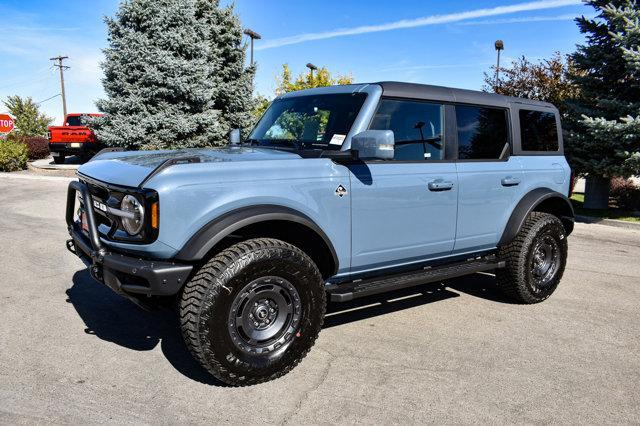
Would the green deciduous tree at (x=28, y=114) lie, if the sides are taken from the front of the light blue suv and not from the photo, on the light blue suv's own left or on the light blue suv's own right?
on the light blue suv's own right

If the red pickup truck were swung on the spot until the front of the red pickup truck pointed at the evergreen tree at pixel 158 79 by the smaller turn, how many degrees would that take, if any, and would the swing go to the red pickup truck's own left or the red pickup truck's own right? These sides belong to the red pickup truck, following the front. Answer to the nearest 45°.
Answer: approximately 90° to the red pickup truck's own right

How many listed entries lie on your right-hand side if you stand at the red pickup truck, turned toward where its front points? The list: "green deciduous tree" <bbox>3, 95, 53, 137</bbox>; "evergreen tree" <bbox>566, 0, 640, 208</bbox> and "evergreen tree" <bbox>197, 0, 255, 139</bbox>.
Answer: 2

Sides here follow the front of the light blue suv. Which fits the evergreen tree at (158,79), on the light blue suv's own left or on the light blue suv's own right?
on the light blue suv's own right

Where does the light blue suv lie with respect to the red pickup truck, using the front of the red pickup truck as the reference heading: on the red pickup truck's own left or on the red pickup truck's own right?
on the red pickup truck's own right

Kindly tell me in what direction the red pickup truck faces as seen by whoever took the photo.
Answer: facing away from the viewer and to the right of the viewer

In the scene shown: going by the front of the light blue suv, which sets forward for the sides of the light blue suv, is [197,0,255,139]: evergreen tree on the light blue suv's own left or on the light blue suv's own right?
on the light blue suv's own right

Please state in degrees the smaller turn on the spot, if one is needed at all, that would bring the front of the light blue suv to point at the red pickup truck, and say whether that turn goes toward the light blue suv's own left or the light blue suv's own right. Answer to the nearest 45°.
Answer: approximately 90° to the light blue suv's own right

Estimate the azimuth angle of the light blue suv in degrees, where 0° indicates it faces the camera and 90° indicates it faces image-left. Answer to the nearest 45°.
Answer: approximately 45°

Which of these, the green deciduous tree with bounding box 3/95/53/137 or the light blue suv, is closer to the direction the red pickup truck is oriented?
the green deciduous tree
